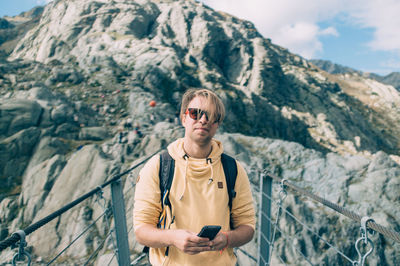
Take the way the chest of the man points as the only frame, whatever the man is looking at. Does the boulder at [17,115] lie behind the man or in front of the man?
behind

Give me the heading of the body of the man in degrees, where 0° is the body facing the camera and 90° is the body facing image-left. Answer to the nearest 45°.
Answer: approximately 0°
